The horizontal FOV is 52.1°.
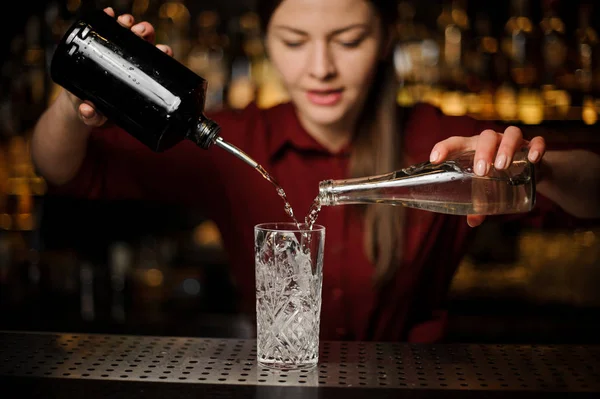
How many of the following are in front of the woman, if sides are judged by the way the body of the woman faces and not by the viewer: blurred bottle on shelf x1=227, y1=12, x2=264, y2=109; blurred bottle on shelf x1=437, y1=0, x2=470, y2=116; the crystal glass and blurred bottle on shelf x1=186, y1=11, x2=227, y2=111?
1

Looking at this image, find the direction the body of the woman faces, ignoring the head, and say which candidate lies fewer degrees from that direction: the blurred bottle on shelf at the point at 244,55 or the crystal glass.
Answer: the crystal glass

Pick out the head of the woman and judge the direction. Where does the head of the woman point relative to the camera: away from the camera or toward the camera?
toward the camera

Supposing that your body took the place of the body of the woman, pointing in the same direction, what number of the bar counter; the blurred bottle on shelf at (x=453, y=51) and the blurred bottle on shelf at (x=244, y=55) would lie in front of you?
1

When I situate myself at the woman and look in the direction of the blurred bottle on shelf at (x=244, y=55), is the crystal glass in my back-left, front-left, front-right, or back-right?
back-left

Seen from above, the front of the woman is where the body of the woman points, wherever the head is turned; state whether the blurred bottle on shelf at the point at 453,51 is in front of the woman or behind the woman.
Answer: behind

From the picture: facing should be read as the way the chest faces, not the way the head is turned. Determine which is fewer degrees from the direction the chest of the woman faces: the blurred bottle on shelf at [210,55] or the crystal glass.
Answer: the crystal glass

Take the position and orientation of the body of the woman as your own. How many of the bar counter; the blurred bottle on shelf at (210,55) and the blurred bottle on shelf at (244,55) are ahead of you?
1

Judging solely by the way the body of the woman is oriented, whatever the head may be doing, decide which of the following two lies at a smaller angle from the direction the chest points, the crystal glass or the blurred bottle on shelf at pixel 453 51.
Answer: the crystal glass

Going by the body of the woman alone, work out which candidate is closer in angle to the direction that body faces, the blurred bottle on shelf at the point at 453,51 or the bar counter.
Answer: the bar counter

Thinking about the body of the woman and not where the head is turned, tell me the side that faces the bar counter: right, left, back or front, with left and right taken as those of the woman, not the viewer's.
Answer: front

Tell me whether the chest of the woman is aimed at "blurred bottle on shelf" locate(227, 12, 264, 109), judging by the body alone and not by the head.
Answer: no

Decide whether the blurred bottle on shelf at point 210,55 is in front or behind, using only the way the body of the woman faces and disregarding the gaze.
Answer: behind

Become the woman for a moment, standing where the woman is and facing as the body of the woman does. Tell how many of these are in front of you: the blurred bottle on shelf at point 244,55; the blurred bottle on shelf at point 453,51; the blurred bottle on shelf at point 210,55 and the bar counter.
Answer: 1

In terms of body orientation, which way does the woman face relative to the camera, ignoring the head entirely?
toward the camera

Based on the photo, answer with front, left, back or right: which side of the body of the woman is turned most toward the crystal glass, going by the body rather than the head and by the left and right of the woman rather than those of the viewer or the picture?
front
